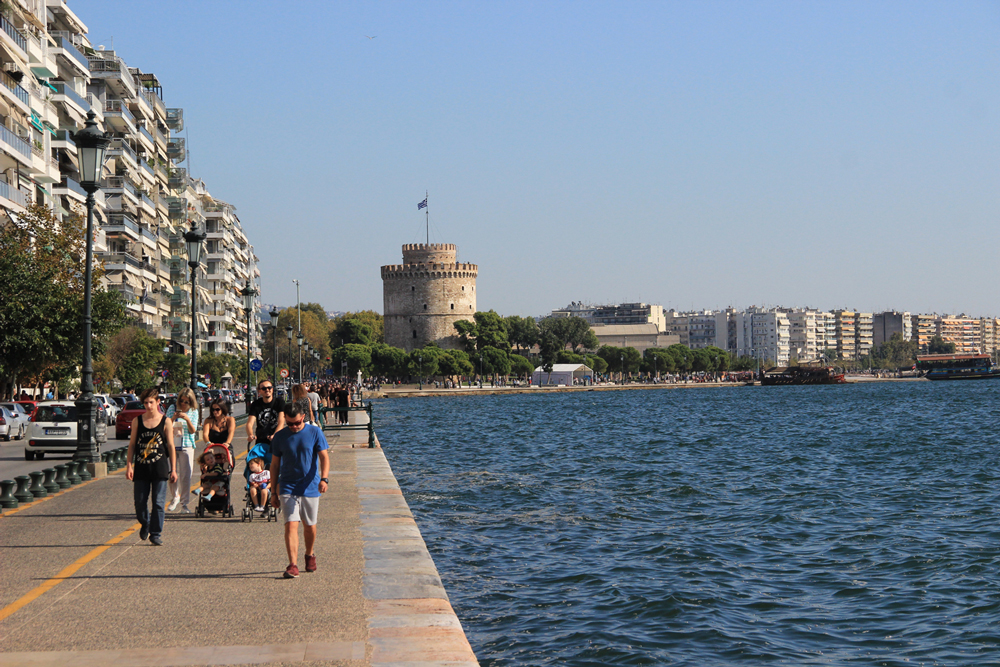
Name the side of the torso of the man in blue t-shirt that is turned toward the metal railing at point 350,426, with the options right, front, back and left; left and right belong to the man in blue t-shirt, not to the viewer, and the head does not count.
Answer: back

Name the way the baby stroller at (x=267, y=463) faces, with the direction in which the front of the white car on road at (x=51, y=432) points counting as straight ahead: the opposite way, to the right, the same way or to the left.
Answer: the opposite way

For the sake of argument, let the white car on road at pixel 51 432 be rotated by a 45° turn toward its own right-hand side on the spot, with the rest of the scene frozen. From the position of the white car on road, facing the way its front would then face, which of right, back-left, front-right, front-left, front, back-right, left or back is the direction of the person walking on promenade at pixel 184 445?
back-right

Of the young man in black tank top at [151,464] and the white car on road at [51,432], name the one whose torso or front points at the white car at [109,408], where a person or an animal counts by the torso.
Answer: the white car on road

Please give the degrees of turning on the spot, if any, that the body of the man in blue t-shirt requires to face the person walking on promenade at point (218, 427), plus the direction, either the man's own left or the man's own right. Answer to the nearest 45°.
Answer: approximately 180°

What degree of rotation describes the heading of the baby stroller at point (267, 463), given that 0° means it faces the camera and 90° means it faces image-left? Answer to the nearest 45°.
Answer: approximately 0°

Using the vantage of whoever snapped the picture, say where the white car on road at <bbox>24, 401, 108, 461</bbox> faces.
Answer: facing away from the viewer
